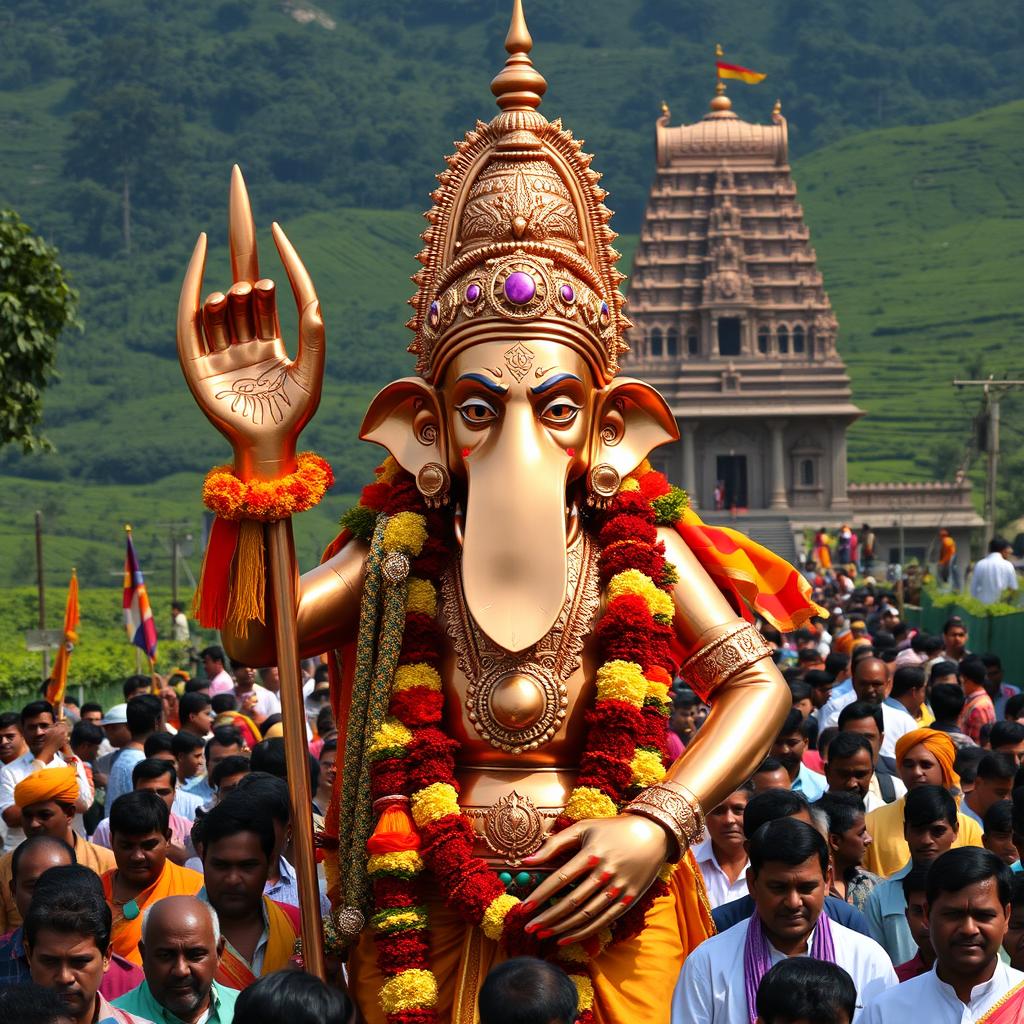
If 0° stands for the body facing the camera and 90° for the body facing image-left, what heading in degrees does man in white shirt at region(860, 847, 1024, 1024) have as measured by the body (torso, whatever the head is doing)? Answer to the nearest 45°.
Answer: approximately 0°

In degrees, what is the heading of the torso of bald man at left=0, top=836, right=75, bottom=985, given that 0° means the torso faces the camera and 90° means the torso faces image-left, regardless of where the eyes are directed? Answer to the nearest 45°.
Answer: approximately 0°

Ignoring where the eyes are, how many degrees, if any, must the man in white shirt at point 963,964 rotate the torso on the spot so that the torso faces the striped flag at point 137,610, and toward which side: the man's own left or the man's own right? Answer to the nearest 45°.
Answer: approximately 135° to the man's own right

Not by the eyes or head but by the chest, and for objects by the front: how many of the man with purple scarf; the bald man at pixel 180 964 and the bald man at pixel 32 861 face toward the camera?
3

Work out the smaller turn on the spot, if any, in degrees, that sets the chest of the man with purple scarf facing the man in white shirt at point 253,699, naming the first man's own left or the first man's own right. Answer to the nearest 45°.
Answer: approximately 135° to the first man's own right

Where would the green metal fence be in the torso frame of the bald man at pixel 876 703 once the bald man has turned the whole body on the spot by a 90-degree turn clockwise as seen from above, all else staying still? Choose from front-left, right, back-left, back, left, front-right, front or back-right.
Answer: right

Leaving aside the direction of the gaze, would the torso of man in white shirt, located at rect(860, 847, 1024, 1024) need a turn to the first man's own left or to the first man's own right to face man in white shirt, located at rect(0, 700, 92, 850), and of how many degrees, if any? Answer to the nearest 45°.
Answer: approximately 135° to the first man's own right

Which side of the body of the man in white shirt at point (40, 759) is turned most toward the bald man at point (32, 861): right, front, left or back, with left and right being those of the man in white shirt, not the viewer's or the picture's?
front

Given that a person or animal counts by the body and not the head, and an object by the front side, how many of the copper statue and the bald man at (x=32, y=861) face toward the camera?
2

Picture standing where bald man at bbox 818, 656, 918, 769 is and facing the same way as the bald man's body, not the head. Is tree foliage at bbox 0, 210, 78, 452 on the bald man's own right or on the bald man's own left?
on the bald man's own right

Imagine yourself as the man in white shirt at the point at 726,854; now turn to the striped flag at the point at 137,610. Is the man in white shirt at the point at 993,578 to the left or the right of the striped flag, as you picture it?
right

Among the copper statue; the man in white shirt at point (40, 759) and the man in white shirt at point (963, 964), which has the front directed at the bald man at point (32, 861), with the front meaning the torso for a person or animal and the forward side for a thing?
the man in white shirt at point (40, 759)
